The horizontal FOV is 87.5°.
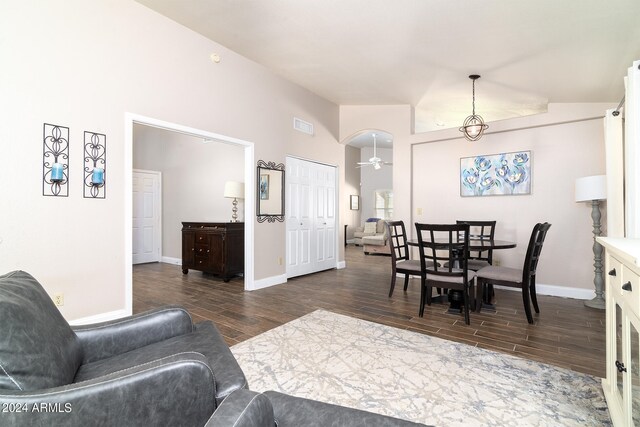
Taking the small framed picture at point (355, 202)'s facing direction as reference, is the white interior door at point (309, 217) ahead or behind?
ahead

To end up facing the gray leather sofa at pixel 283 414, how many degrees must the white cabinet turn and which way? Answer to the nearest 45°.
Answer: approximately 45° to its left

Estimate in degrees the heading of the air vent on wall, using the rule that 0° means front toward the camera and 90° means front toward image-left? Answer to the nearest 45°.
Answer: approximately 315°

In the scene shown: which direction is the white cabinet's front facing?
to the viewer's left

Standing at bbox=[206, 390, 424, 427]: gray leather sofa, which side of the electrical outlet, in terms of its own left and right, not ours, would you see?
front

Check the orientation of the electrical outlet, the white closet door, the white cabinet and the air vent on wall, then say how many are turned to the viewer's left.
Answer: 1

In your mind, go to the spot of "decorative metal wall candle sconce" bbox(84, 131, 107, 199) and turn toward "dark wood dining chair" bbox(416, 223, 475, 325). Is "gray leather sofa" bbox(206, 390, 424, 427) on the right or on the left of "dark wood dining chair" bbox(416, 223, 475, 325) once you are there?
right

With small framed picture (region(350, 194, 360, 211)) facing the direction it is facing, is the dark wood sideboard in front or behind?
in front

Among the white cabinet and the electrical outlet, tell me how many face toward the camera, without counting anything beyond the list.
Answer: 1

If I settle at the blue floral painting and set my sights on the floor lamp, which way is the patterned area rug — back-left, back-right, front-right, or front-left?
front-right

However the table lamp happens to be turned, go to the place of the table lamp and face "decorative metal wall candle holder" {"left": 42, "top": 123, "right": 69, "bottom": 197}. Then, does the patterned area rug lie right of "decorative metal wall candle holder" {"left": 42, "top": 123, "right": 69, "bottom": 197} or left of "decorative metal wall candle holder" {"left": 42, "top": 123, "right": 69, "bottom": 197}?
left

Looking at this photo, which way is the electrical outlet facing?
toward the camera

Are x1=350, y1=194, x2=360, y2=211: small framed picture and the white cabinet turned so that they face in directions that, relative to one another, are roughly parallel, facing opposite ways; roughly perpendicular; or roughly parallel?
roughly perpendicular

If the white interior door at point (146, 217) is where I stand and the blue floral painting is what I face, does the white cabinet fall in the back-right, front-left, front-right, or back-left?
front-right
